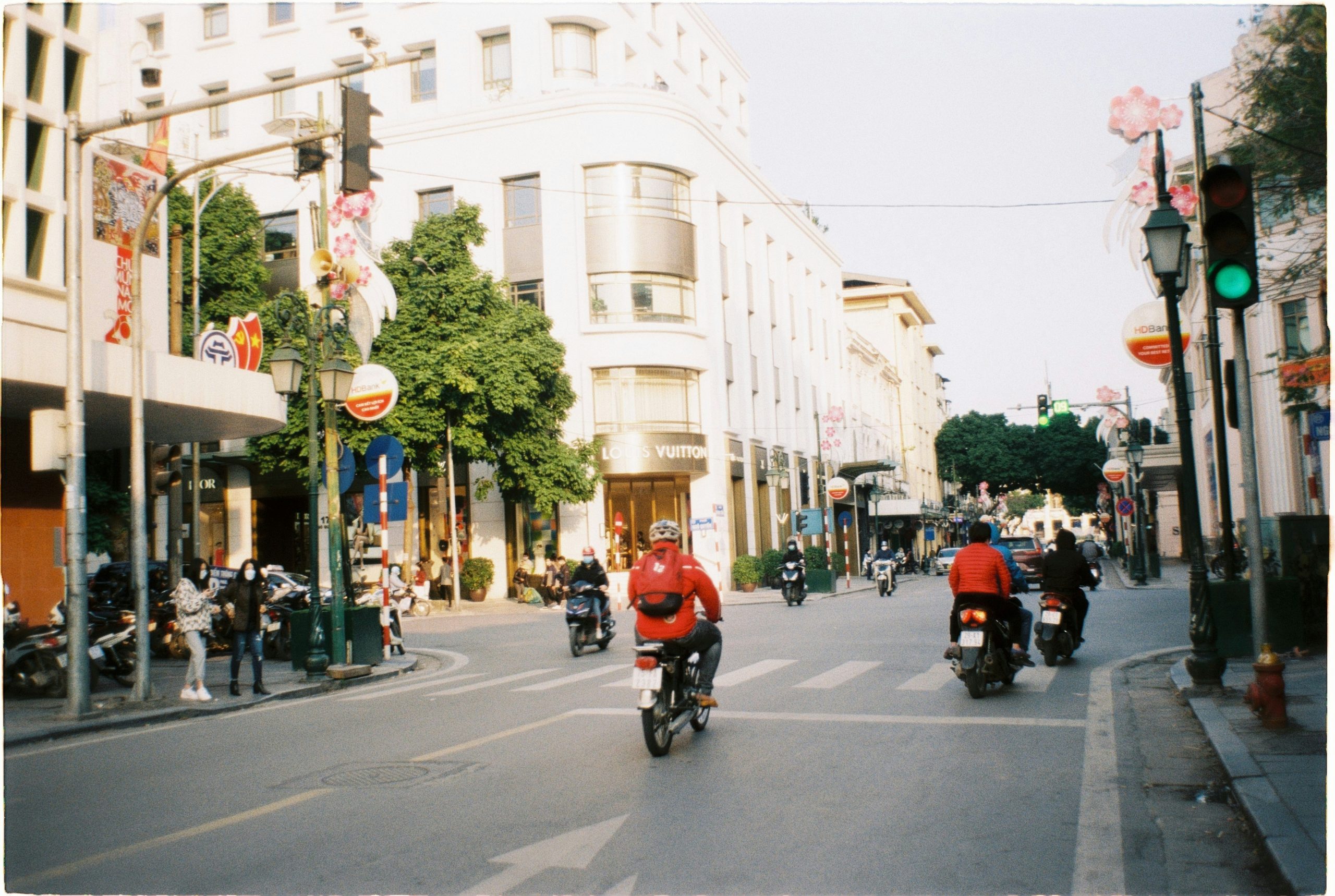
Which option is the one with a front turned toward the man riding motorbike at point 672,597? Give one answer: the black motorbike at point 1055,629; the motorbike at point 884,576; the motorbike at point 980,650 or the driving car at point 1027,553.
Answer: the motorbike at point 884,576

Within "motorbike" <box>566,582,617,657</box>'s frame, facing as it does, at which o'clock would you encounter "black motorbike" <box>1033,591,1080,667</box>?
The black motorbike is roughly at 9 o'clock from the motorbike.

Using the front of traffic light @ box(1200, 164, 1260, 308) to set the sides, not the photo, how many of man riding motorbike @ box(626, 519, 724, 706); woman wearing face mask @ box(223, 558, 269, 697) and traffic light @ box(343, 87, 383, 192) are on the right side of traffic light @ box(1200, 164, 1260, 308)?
3

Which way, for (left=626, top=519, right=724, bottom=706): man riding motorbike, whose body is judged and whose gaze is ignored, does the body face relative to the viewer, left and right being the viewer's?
facing away from the viewer and to the right of the viewer

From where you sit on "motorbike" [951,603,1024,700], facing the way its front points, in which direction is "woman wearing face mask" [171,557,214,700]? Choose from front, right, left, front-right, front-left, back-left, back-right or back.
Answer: back-left

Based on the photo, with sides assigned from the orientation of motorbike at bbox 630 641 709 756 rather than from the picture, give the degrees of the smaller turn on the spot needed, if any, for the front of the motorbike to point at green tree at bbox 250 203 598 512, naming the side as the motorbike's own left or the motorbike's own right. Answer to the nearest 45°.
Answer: approximately 45° to the motorbike's own left

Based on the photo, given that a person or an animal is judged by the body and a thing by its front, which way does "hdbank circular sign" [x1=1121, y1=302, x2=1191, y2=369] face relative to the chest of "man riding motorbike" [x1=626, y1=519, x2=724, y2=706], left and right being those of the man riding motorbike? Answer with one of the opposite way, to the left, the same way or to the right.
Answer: the opposite way
